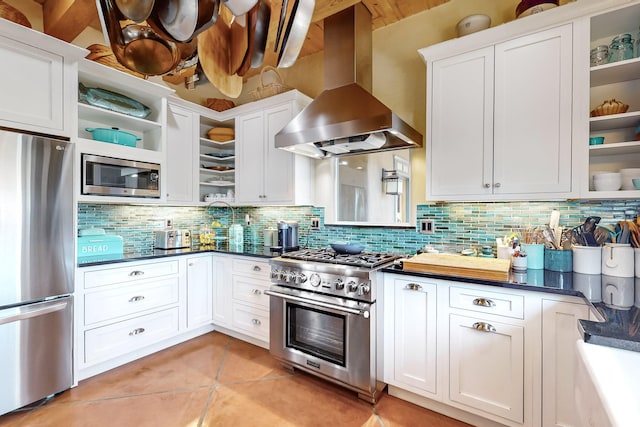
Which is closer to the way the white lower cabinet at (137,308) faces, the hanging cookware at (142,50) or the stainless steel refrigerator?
the hanging cookware

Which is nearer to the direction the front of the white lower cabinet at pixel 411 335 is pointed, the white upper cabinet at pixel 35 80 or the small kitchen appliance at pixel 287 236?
the white upper cabinet

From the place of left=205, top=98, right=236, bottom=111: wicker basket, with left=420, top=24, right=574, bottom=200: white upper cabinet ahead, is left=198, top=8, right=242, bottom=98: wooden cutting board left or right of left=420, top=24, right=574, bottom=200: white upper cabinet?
right

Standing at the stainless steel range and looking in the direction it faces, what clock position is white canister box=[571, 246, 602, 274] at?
The white canister is roughly at 8 o'clock from the stainless steel range.

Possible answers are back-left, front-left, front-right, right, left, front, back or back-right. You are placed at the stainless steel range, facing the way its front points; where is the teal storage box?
front-right

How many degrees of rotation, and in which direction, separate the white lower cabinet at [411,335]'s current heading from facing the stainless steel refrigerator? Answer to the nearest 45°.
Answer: approximately 45° to its right

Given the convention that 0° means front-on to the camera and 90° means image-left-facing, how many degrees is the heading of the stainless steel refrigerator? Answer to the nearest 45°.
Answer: approximately 315°

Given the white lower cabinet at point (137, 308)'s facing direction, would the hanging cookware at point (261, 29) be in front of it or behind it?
in front

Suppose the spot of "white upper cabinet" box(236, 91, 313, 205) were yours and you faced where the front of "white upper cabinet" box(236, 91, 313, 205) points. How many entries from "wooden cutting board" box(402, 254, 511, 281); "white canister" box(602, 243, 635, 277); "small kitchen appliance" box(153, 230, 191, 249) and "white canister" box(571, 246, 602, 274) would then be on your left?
3
